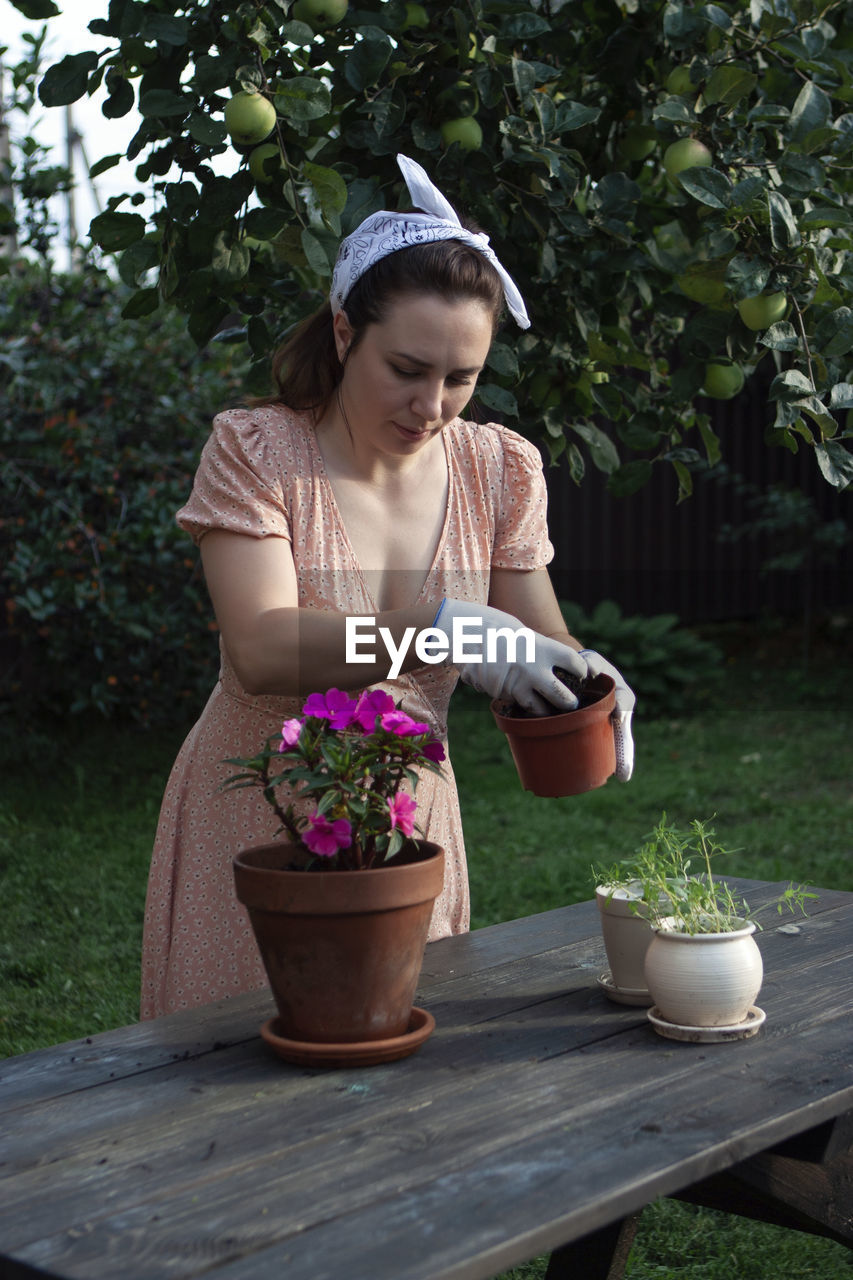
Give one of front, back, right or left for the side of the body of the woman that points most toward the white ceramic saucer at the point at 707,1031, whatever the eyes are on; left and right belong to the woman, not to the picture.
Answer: front

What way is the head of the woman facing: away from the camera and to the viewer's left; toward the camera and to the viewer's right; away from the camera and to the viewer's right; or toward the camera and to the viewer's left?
toward the camera and to the viewer's right

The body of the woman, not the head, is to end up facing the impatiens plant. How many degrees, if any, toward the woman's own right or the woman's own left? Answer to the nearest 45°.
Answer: approximately 45° to the woman's own right

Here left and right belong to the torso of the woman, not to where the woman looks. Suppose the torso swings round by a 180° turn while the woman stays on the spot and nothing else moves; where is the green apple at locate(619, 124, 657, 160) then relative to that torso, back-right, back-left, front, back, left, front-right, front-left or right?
right

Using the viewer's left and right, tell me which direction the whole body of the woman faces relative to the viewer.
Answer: facing the viewer and to the right of the viewer
